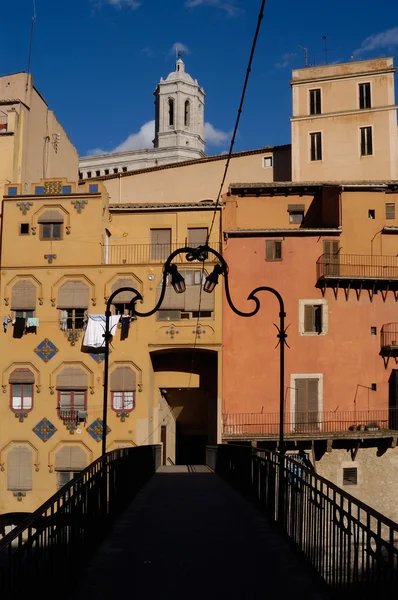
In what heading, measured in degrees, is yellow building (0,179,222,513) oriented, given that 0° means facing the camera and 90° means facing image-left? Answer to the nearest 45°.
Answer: approximately 0°

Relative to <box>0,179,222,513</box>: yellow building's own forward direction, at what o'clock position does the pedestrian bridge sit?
The pedestrian bridge is roughly at 12 o'clock from the yellow building.
